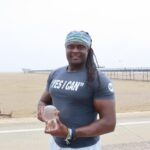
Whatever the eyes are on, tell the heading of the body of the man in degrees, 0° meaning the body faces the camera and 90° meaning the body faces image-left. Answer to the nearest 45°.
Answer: approximately 45°
